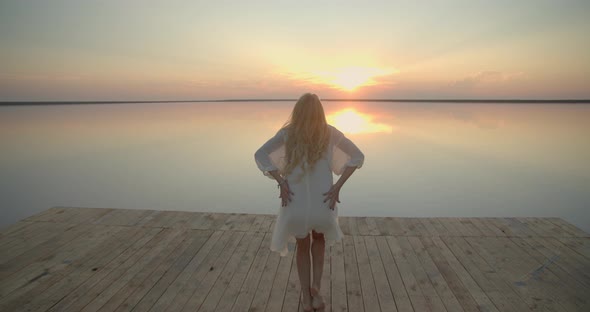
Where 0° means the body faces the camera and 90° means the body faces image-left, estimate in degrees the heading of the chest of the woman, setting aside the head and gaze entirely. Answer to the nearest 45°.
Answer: approximately 180°

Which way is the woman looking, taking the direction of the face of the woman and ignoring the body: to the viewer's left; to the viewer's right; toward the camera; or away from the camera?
away from the camera
